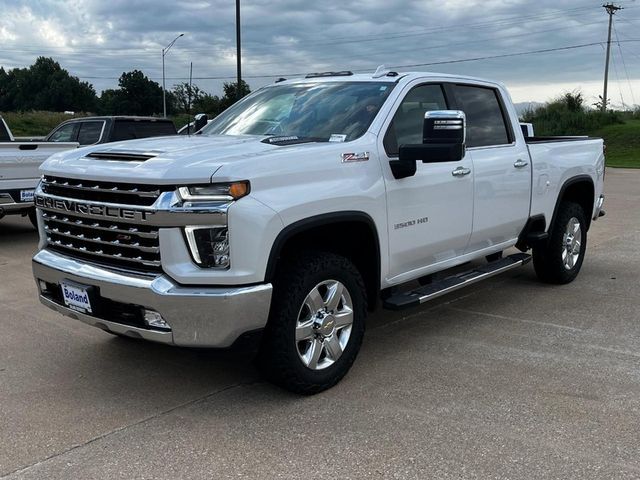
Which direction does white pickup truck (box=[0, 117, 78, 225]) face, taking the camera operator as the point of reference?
facing away from the viewer and to the left of the viewer

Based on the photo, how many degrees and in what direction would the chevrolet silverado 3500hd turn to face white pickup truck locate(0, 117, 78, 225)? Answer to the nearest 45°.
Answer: approximately 90° to its right

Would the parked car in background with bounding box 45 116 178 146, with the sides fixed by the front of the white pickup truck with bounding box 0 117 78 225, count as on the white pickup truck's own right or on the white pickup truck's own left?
on the white pickup truck's own right

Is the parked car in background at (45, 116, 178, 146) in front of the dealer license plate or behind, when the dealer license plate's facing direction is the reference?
behind

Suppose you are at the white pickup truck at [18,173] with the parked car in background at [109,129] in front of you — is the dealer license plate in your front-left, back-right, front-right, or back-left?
back-right

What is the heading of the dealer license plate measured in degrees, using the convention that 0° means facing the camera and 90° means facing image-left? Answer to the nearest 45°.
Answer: approximately 45°
